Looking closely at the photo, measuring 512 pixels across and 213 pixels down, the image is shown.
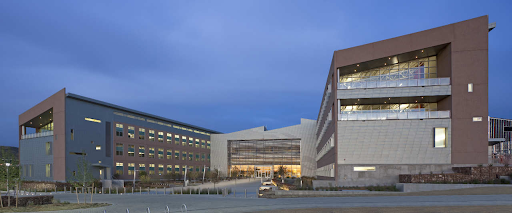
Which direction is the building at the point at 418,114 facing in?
toward the camera

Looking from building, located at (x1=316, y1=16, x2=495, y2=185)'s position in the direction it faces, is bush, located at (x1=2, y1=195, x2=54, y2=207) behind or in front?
in front
